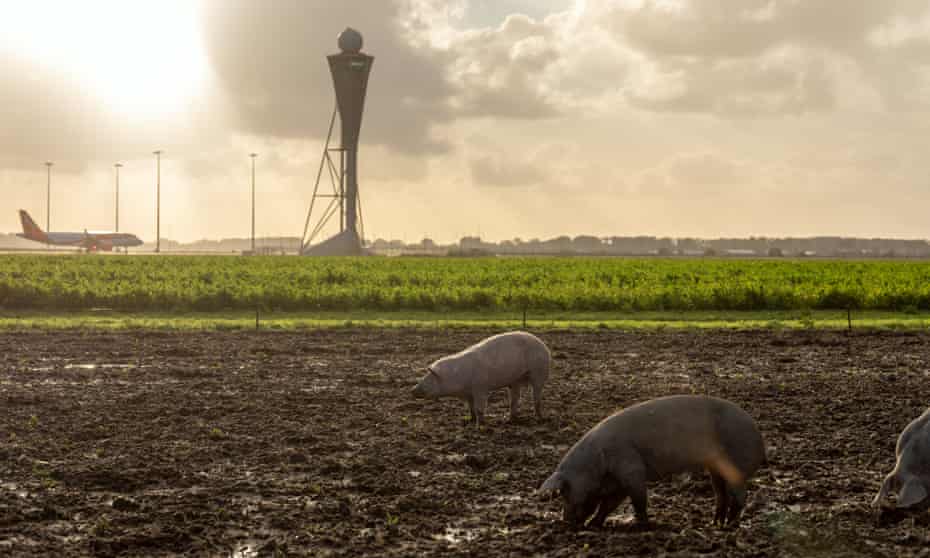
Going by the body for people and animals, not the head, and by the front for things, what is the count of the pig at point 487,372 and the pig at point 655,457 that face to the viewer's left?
2

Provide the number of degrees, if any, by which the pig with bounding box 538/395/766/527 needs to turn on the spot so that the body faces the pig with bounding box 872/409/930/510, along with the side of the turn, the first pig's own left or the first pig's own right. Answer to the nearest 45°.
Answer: approximately 180°

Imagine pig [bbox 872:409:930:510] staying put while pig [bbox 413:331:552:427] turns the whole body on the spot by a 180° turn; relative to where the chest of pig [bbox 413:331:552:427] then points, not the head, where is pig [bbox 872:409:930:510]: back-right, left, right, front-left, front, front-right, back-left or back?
front-right

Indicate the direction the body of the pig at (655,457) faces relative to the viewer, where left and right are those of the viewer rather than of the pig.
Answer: facing to the left of the viewer

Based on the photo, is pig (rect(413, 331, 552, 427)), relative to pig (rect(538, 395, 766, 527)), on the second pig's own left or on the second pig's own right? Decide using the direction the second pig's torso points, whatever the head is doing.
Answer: on the second pig's own right

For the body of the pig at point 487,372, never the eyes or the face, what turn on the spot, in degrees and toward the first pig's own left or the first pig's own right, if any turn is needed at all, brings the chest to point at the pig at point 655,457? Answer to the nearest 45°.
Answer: approximately 90° to the first pig's own left

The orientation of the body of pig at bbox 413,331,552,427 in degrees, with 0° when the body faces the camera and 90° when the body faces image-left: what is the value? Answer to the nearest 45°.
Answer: approximately 90°
